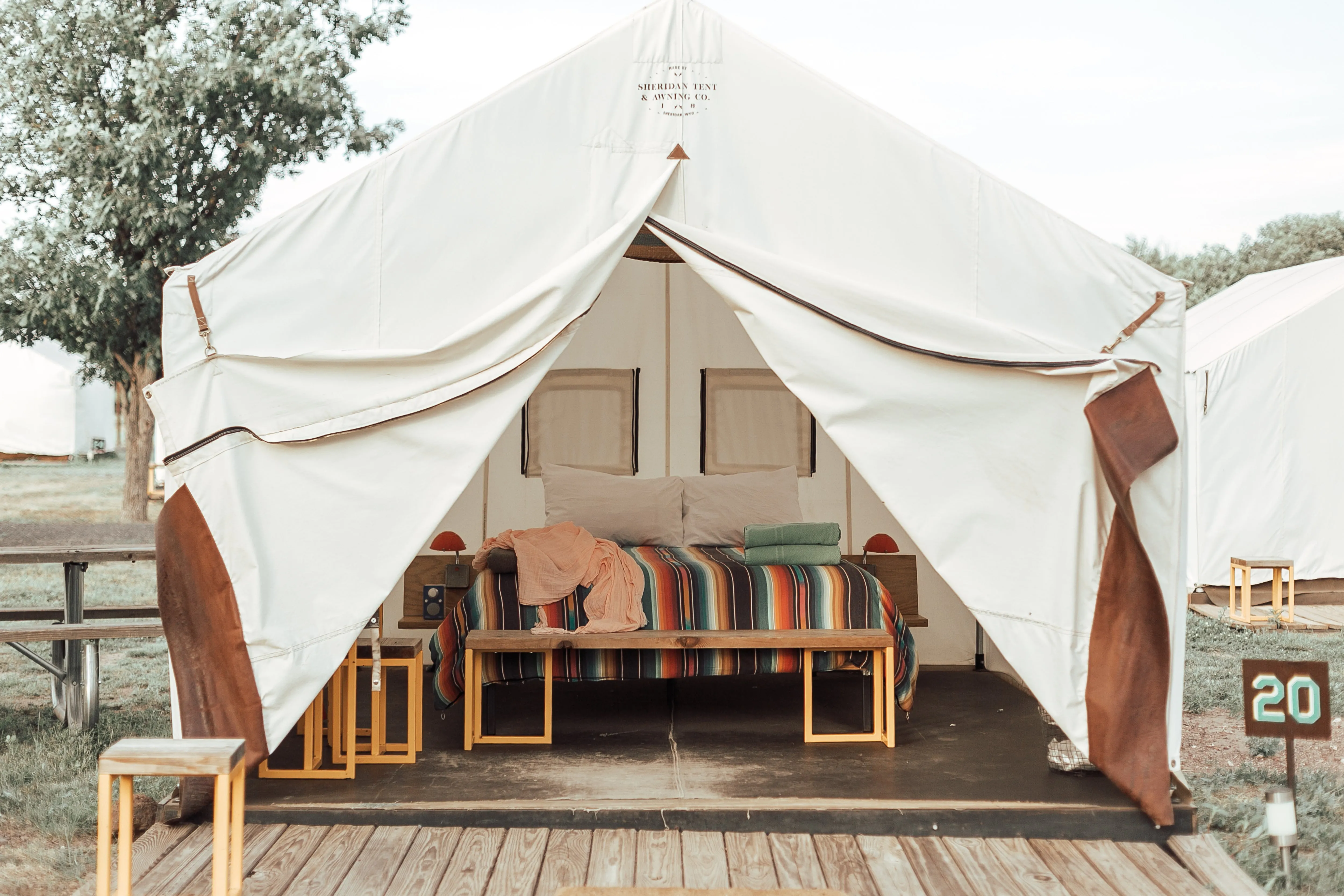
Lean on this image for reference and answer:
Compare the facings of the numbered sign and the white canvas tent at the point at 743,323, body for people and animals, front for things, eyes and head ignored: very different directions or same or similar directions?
same or similar directions

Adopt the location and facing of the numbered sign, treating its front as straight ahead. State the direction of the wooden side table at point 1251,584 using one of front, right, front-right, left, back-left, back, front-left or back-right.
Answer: back

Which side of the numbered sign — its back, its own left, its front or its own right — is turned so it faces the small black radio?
right

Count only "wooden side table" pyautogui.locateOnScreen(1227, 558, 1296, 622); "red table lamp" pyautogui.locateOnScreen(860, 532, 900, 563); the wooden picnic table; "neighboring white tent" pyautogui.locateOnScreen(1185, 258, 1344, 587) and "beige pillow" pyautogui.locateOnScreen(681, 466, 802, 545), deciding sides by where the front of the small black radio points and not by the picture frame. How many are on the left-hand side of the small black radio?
4

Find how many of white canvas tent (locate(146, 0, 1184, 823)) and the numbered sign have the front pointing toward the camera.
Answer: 2

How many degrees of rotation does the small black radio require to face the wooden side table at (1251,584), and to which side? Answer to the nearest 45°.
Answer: approximately 90° to its left

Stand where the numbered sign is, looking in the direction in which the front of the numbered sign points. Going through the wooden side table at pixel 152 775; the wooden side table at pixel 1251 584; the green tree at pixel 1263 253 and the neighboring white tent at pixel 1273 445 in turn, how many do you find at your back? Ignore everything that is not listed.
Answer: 3

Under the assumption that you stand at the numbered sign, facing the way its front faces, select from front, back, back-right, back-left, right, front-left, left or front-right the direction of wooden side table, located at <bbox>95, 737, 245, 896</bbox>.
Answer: front-right

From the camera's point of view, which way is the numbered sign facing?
toward the camera

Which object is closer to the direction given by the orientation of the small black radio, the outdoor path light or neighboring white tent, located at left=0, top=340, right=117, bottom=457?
the outdoor path light

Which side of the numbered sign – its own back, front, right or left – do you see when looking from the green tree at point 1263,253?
back

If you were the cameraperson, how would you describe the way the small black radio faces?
facing the viewer

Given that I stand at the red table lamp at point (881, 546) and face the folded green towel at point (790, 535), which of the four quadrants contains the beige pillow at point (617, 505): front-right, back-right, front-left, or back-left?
front-right

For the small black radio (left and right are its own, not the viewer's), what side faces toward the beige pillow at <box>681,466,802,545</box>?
left

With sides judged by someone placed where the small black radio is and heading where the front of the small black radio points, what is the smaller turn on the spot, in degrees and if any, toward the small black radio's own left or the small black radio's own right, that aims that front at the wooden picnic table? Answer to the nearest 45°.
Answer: approximately 45° to the small black radio's own right
